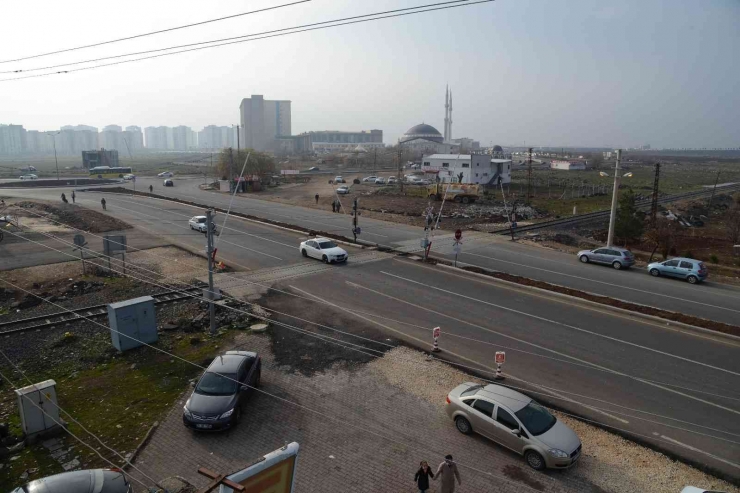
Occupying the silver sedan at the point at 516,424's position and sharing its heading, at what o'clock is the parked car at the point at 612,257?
The parked car is roughly at 8 o'clock from the silver sedan.

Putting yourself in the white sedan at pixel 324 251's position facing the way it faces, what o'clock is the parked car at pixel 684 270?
The parked car is roughly at 11 o'clock from the white sedan.

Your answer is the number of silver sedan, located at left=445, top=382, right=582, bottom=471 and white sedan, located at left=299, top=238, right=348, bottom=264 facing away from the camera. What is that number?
0

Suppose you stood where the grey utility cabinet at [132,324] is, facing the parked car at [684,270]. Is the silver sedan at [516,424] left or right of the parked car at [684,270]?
right

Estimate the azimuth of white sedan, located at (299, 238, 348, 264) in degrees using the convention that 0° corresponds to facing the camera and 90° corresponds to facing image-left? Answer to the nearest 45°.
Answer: approximately 315°

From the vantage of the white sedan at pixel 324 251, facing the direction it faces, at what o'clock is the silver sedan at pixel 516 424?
The silver sedan is roughly at 1 o'clock from the white sedan.

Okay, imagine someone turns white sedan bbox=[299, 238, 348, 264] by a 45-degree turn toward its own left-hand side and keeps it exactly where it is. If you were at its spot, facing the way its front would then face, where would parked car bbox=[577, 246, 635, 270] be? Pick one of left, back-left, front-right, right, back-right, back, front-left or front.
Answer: front

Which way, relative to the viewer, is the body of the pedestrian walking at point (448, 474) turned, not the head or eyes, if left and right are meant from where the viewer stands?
facing the viewer

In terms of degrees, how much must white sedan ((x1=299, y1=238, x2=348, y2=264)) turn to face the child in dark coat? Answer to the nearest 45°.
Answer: approximately 45° to its right

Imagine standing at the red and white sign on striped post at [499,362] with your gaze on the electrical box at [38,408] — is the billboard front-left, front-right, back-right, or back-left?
front-left

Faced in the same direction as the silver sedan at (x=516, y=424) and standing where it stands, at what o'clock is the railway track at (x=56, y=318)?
The railway track is roughly at 5 o'clock from the silver sedan.

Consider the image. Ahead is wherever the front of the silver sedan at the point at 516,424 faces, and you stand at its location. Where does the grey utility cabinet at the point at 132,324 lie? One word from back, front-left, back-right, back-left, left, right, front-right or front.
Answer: back-right

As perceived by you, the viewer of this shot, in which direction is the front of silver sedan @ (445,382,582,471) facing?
facing the viewer and to the right of the viewer

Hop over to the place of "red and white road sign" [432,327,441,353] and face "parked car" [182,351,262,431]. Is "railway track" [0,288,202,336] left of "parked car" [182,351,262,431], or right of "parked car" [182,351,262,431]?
right
